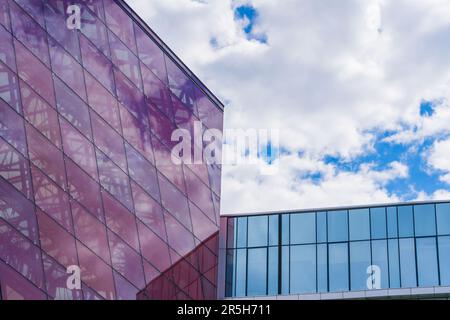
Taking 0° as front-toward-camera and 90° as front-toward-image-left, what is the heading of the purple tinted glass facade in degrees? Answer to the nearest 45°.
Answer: approximately 315°
